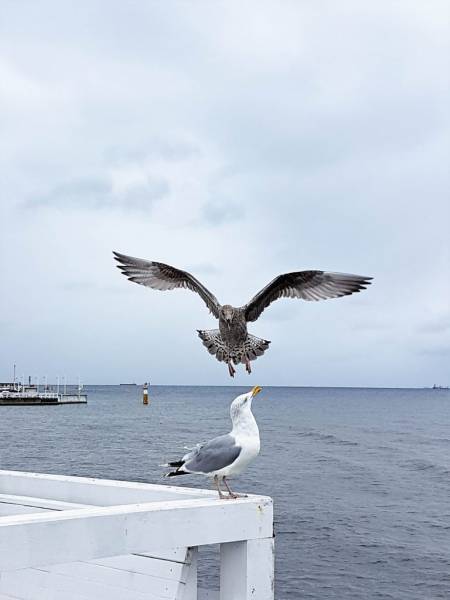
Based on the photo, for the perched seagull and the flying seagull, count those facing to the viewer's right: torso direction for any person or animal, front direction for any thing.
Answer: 1

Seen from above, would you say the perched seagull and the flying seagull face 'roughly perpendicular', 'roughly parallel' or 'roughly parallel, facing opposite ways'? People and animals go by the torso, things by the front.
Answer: roughly perpendicular

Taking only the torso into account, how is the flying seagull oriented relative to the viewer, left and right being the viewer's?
facing the viewer

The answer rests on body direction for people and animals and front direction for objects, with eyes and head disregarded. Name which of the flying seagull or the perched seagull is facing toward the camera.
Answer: the flying seagull

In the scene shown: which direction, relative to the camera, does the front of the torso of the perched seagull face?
to the viewer's right
